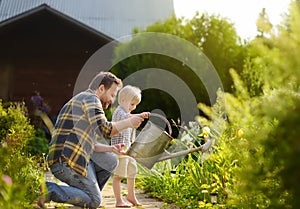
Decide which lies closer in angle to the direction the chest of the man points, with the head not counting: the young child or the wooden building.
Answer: the young child

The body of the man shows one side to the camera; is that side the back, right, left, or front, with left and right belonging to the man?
right

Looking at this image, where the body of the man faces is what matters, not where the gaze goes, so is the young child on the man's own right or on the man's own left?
on the man's own left

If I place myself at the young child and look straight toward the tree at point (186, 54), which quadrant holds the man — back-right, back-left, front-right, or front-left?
back-left

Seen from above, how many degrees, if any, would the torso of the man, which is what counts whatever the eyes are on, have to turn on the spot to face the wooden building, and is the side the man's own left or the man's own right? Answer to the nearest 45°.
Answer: approximately 90° to the man's own left

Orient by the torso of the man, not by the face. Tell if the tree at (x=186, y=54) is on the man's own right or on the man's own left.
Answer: on the man's own left
